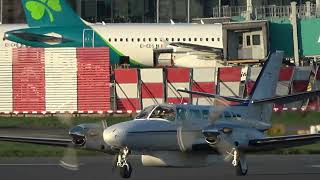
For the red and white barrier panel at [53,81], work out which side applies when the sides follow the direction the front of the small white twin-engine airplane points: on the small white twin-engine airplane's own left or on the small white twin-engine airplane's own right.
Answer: on the small white twin-engine airplane's own right

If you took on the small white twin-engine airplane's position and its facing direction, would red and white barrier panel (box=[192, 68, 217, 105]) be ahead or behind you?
behind

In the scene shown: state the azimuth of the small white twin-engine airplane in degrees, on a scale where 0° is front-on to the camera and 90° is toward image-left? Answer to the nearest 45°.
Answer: approximately 45°

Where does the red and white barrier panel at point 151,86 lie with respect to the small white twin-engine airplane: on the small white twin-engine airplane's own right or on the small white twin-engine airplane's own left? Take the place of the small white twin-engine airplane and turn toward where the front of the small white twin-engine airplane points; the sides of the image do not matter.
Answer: on the small white twin-engine airplane's own right

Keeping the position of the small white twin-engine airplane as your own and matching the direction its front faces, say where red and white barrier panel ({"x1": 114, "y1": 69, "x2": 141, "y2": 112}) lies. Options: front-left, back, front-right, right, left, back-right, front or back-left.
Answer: back-right

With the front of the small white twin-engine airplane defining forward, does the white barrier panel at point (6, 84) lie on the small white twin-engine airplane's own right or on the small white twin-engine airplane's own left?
on the small white twin-engine airplane's own right

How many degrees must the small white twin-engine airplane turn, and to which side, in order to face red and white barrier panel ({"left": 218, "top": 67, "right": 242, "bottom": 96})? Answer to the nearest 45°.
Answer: approximately 135° to its right

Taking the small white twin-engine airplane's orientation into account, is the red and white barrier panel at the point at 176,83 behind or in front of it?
behind

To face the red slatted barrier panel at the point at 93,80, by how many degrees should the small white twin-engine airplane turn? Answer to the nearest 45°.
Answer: approximately 135° to its right
